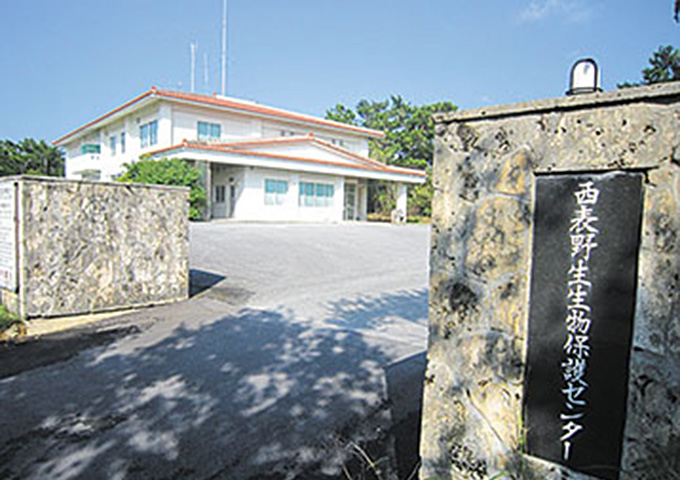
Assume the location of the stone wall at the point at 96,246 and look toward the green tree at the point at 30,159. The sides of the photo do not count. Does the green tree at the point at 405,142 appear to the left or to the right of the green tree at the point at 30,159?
right

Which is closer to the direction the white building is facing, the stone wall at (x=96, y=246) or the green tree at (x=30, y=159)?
the stone wall

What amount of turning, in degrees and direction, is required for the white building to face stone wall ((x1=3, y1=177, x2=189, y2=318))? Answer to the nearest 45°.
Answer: approximately 45° to its right

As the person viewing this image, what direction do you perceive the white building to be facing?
facing the viewer and to the right of the viewer

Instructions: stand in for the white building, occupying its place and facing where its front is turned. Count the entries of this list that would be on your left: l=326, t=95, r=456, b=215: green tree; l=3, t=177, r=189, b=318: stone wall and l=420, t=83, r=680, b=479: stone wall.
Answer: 1

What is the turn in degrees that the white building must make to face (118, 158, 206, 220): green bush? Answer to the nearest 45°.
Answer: approximately 90° to its right

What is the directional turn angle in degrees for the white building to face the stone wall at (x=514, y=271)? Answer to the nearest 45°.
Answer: approximately 45° to its right

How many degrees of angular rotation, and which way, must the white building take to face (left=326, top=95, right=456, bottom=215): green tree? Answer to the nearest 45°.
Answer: approximately 90° to its left

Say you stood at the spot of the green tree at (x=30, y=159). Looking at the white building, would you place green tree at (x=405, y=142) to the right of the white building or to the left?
left
